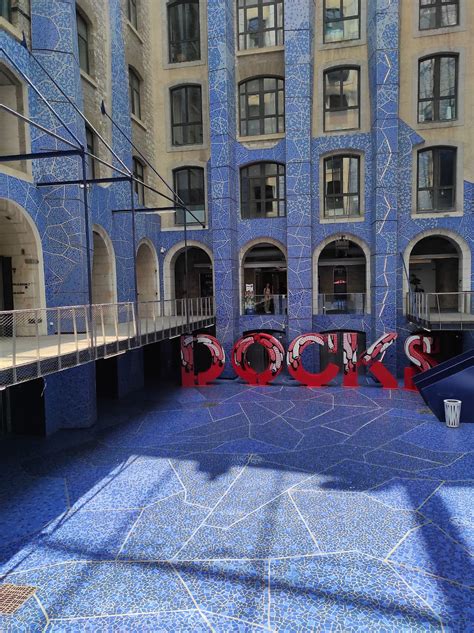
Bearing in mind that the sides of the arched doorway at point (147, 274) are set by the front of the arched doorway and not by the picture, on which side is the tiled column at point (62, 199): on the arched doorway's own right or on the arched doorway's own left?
on the arched doorway's own right

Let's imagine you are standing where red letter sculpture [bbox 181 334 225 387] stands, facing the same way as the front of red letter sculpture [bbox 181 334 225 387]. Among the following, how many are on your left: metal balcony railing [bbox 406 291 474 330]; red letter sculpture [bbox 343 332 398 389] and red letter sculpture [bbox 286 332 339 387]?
3

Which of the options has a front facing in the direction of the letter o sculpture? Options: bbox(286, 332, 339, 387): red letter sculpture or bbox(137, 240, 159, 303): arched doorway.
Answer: the arched doorway

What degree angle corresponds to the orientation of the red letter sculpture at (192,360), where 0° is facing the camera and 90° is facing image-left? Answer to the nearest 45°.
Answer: approximately 0°
